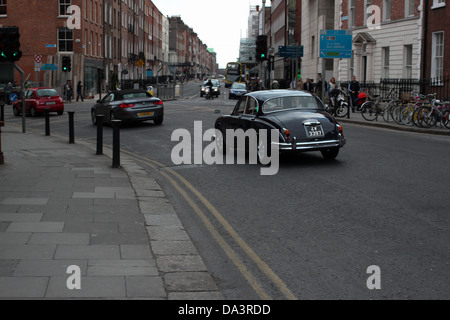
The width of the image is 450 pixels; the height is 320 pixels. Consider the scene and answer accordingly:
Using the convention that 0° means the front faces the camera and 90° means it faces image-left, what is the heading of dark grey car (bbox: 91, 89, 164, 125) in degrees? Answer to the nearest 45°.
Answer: approximately 135°

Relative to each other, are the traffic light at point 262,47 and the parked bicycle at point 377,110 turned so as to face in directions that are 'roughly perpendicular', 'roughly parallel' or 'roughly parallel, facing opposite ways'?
roughly perpendicular

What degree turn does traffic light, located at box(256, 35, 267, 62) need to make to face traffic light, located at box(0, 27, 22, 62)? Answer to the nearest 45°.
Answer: approximately 45° to its right

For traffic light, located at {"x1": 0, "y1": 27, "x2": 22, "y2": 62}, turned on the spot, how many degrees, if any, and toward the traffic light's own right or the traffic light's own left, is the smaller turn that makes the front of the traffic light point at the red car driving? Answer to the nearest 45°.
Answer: approximately 180°

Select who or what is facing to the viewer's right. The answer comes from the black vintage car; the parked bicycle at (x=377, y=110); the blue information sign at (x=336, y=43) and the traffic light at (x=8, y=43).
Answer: the parked bicycle

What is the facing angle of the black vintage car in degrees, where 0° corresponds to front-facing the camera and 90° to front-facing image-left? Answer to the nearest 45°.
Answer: approximately 135°

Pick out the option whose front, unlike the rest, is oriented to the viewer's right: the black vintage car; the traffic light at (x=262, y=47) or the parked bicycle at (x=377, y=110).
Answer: the parked bicycle

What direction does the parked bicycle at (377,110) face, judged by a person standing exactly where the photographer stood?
facing to the right of the viewer

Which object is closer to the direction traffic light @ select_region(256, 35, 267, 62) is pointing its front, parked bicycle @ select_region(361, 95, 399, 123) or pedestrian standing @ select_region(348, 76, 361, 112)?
the parked bicycle

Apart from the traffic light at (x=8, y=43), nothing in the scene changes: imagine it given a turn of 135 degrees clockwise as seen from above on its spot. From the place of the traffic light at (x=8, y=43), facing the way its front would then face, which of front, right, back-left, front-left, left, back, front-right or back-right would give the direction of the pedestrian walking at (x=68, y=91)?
front-right

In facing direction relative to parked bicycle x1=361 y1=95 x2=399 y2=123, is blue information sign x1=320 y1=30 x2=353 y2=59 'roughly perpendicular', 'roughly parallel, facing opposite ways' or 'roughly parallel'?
roughly perpendicular

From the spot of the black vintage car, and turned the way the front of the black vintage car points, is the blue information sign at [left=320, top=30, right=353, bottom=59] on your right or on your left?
on your right

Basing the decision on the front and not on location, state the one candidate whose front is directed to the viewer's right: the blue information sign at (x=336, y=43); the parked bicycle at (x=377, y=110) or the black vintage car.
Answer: the parked bicycle

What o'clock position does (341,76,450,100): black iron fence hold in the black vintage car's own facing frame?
The black iron fence is roughly at 2 o'clock from the black vintage car.
